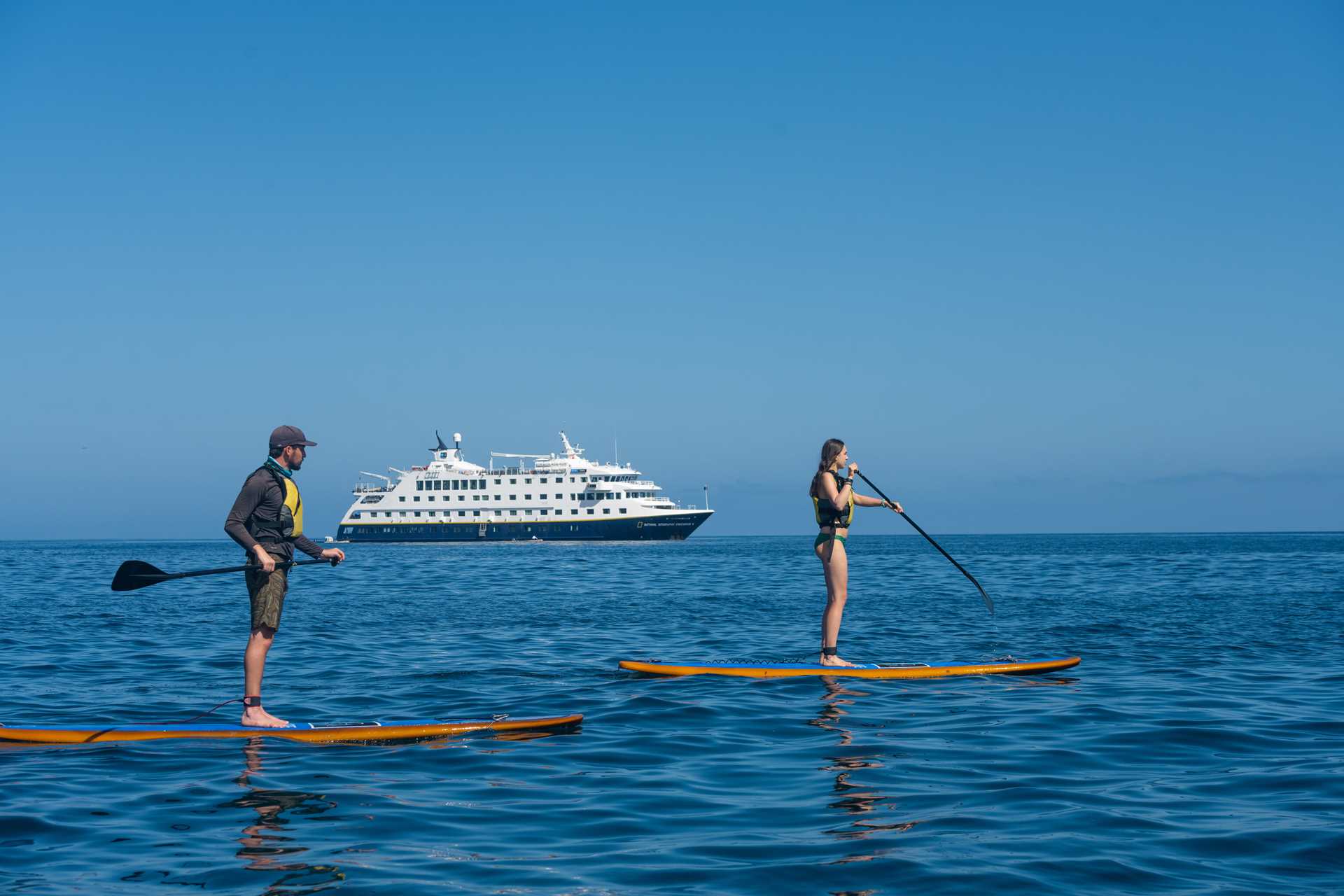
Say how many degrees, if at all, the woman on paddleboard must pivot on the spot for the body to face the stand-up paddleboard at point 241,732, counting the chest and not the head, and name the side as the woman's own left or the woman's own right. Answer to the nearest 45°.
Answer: approximately 135° to the woman's own right

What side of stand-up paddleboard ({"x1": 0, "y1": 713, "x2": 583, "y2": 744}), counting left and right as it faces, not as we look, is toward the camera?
right

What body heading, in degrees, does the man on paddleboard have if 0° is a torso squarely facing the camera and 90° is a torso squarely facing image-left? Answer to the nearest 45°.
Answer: approximately 270°

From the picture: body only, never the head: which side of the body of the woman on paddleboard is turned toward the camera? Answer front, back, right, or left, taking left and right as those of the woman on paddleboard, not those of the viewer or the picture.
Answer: right

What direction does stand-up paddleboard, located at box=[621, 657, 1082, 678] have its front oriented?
to the viewer's right

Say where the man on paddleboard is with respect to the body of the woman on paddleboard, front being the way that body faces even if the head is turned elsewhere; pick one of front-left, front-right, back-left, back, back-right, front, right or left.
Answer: back-right

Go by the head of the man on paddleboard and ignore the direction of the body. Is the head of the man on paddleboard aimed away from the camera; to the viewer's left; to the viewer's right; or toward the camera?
to the viewer's right

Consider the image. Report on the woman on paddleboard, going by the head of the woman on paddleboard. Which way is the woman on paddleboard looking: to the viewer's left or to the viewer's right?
to the viewer's right
